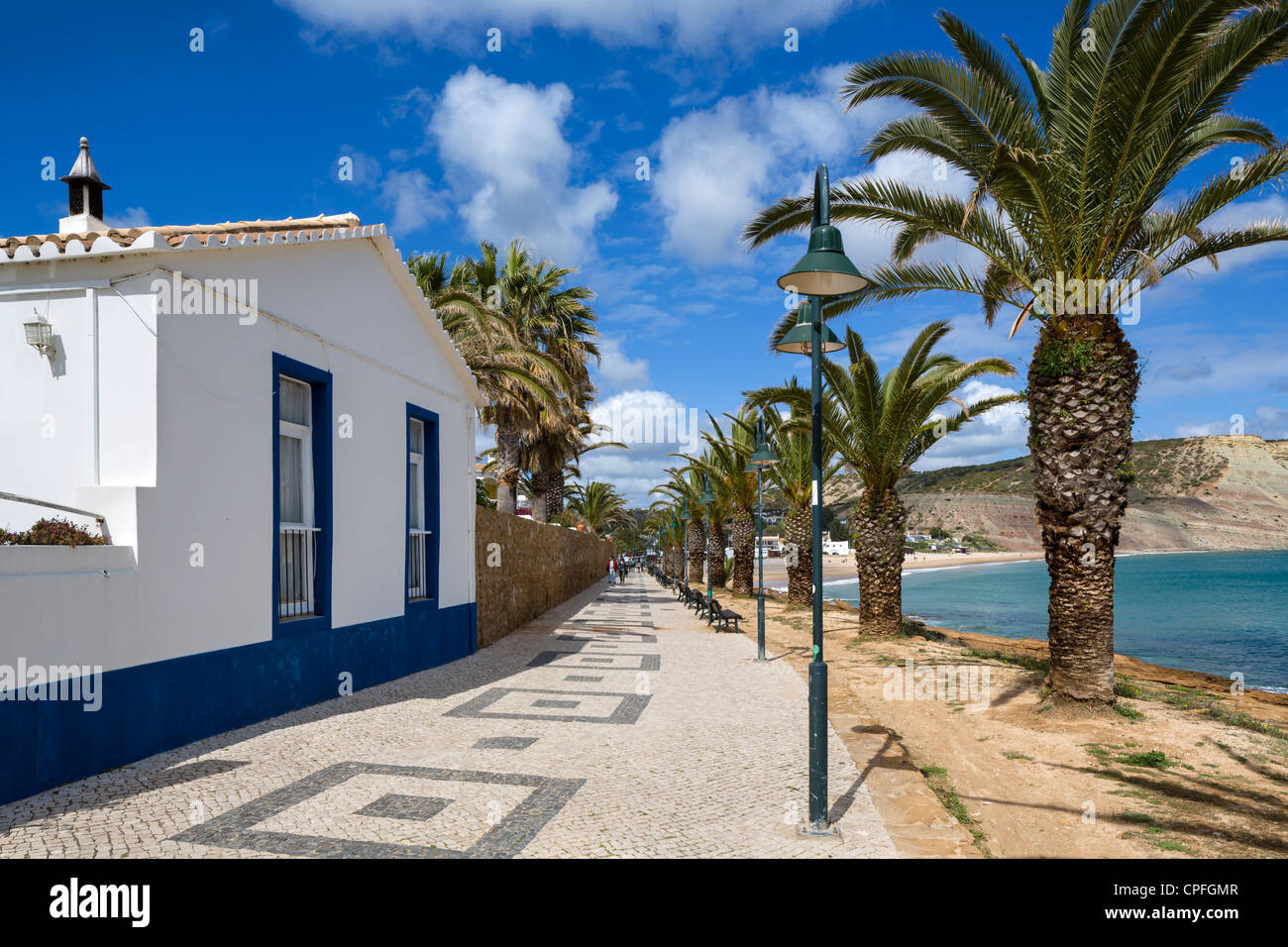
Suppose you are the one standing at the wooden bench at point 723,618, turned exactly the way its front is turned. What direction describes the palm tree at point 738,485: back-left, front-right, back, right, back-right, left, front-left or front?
left

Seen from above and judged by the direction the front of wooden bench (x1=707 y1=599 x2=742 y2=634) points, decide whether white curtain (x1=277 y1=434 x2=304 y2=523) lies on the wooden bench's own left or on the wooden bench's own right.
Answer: on the wooden bench's own right

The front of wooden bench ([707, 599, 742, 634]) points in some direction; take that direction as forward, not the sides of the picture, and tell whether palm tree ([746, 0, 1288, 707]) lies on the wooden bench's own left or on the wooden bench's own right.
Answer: on the wooden bench's own right

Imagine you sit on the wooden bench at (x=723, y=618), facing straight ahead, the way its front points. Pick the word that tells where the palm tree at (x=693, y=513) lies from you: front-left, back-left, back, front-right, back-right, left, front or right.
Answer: left

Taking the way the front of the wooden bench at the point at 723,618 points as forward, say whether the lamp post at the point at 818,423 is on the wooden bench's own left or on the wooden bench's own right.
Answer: on the wooden bench's own right

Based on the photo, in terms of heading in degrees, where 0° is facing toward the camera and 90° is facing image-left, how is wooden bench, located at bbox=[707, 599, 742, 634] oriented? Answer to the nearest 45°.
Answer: approximately 270°

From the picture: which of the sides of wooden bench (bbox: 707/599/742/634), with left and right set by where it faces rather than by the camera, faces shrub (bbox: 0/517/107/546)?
right
